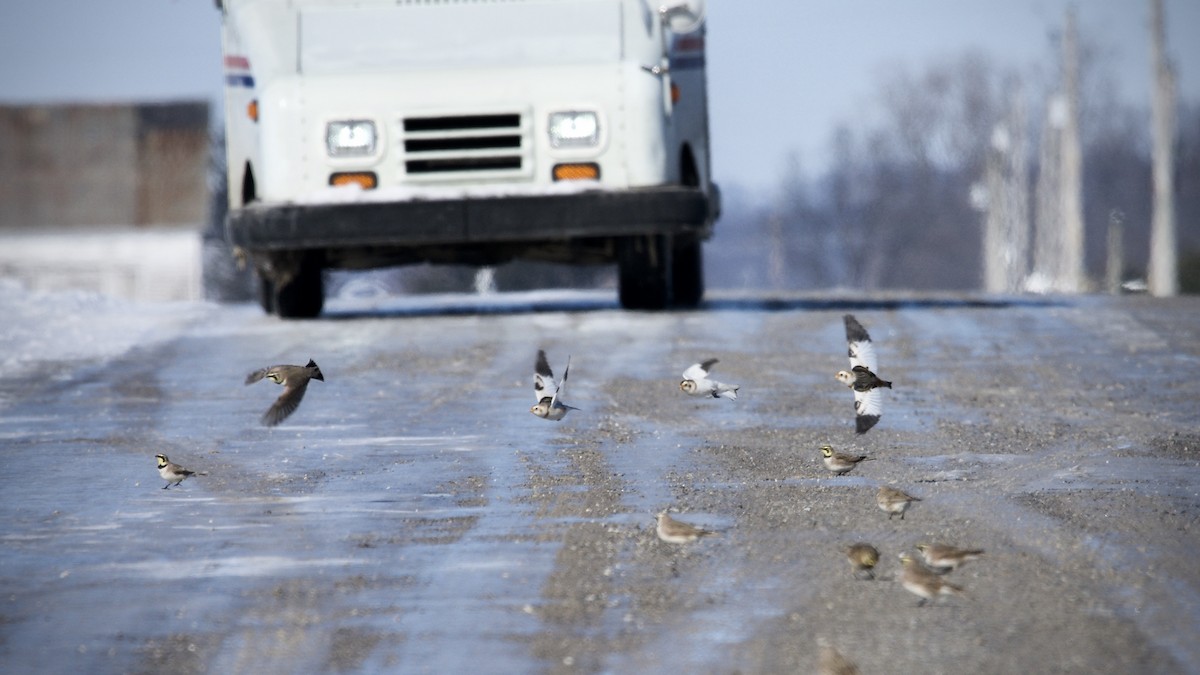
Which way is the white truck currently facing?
toward the camera

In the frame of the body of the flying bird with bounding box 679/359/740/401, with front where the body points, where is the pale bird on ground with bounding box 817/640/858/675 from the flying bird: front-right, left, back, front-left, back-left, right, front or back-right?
left

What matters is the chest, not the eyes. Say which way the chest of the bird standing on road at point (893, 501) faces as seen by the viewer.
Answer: to the viewer's left

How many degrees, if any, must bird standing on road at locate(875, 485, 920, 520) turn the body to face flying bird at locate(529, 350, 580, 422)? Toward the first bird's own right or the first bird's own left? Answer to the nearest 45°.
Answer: approximately 45° to the first bird's own right

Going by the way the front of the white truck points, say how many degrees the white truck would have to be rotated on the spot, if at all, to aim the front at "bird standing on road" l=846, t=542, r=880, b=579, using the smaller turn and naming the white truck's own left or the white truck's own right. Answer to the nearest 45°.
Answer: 0° — it already faces it

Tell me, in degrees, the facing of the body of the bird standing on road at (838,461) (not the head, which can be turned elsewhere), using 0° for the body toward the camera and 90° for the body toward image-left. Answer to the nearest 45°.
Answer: approximately 90°

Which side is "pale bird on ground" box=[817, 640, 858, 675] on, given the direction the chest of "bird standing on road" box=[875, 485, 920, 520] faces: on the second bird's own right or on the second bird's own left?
on the second bird's own left

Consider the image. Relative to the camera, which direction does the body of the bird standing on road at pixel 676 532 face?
to the viewer's left

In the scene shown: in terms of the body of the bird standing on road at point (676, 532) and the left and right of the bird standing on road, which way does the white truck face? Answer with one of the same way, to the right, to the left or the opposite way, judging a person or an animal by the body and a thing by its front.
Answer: to the left

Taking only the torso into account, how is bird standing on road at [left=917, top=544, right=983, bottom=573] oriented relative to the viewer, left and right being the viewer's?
facing to the left of the viewer
